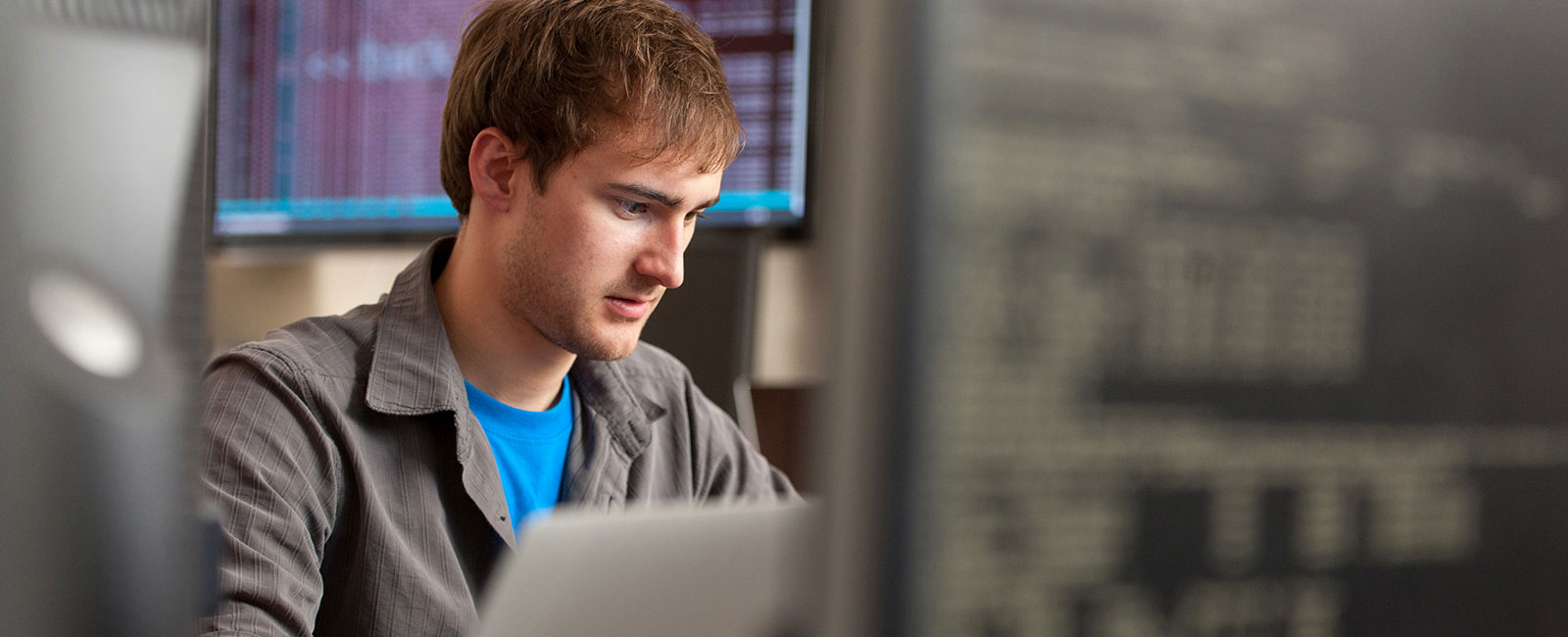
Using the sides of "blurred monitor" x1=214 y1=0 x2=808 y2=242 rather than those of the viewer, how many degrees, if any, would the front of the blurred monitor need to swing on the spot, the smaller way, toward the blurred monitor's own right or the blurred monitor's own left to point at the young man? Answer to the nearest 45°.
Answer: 0° — it already faces them

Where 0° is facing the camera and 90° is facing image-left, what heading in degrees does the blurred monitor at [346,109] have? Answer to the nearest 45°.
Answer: approximately 0°

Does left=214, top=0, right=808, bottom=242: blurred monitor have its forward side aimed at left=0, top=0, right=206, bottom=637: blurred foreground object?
yes

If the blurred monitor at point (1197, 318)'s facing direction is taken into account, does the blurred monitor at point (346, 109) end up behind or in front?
behind

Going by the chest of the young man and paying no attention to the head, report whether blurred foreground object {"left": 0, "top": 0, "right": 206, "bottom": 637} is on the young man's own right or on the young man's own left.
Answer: on the young man's own right

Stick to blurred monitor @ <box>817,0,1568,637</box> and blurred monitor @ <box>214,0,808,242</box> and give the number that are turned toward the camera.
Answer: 2

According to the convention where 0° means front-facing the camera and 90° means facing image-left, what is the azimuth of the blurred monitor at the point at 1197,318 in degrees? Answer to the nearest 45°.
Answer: approximately 0°
